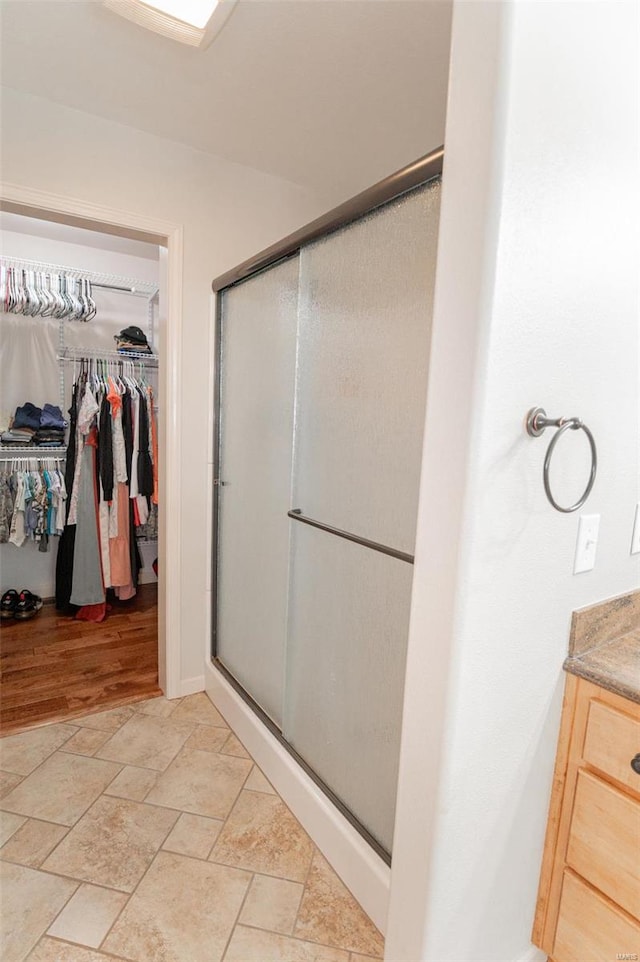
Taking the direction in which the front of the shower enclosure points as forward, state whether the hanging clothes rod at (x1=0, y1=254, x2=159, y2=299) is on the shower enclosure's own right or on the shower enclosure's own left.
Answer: on the shower enclosure's own right

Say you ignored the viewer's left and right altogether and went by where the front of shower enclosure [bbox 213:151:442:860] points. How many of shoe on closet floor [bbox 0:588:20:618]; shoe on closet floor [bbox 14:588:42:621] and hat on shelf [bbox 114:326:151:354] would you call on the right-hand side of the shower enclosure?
3

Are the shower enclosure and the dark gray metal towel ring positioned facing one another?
no

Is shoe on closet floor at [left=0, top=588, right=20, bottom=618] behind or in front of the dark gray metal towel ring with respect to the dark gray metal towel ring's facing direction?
behind

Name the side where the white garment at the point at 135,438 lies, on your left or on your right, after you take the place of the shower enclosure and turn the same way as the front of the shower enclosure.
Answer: on your right

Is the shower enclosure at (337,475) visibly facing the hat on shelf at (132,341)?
no

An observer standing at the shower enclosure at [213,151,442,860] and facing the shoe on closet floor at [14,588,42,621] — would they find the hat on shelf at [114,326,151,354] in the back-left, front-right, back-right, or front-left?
front-right

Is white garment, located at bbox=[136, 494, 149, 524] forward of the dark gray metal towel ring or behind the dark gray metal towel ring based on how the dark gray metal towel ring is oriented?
behind

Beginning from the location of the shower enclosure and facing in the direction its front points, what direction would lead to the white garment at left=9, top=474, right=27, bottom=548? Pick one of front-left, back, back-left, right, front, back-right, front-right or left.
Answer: right

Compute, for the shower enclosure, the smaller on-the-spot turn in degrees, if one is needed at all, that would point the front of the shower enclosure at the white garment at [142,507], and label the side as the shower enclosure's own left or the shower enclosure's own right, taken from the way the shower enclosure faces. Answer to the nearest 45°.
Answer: approximately 90° to the shower enclosure's own right

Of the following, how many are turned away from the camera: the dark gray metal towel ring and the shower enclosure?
0

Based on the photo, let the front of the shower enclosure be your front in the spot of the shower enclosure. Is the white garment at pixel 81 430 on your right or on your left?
on your right

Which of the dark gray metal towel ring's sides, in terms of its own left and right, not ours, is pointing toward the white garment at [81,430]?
back

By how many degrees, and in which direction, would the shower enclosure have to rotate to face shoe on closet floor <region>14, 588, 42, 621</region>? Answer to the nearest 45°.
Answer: approximately 90° to its right

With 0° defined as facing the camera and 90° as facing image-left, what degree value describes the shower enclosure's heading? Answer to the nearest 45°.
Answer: approximately 45°

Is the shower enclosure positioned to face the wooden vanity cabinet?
no

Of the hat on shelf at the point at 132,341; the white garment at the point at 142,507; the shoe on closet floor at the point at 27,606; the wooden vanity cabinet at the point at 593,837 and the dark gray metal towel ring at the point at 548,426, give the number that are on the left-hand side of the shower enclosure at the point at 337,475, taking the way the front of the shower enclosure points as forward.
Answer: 2

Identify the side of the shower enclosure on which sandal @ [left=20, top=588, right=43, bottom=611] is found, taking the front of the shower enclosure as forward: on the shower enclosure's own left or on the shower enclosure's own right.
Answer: on the shower enclosure's own right

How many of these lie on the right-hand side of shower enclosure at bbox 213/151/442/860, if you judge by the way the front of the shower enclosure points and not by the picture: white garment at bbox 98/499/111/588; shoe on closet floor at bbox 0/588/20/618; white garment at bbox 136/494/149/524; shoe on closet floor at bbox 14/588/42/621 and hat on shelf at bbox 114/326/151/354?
5

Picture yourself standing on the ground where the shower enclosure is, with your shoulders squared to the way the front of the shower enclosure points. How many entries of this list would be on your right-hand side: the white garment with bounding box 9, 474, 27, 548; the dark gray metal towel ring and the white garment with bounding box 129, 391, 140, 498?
2
